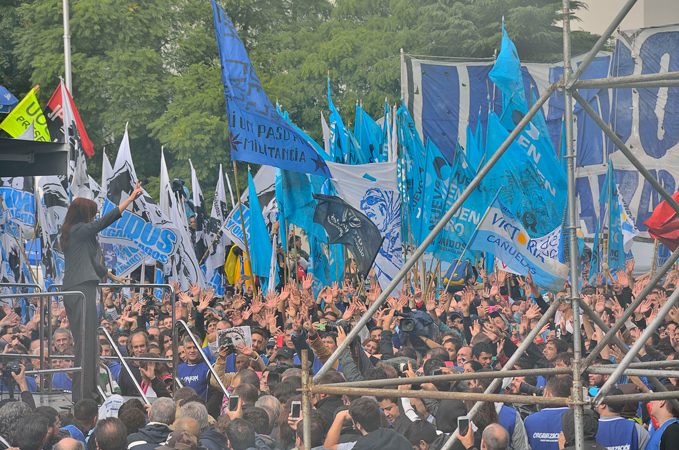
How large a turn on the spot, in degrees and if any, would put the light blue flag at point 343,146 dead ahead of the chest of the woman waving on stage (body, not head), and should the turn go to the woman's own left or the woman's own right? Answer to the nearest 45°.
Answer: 0° — they already face it

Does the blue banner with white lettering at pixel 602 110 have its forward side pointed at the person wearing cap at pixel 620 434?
yes

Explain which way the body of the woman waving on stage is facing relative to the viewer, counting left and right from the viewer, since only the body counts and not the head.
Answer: facing away from the viewer and to the right of the viewer

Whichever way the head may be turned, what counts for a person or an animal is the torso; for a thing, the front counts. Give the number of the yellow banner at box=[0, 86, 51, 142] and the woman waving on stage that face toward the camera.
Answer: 1

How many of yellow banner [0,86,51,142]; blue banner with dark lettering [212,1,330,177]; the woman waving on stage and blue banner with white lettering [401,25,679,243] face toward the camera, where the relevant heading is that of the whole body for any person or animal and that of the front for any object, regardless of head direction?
3

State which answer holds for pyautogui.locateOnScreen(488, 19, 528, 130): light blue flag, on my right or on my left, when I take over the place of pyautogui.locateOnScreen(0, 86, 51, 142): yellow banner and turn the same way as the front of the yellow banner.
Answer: on my left

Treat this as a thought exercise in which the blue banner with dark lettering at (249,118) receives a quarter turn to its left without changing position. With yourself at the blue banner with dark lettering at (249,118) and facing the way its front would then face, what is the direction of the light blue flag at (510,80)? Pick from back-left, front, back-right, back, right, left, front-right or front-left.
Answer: front-left

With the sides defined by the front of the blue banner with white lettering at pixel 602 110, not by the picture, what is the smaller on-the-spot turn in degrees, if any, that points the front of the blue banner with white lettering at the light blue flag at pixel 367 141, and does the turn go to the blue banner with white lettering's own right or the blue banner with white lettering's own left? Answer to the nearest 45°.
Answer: approximately 45° to the blue banner with white lettering's own right

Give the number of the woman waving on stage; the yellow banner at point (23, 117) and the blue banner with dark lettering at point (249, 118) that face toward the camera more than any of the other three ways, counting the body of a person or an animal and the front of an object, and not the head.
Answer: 2

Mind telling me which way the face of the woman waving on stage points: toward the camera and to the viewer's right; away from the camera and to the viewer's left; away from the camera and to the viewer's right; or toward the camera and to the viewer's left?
away from the camera and to the viewer's right
